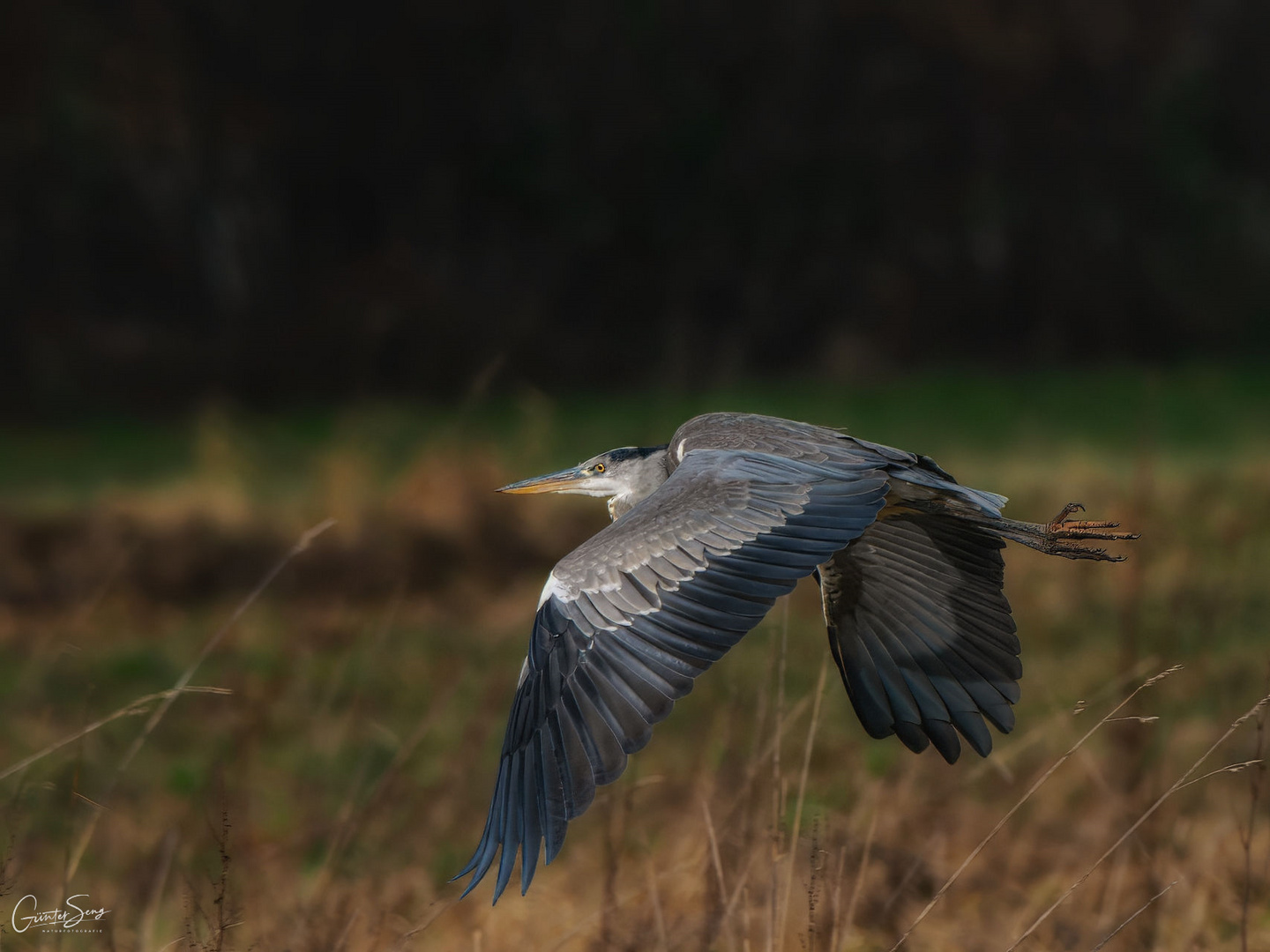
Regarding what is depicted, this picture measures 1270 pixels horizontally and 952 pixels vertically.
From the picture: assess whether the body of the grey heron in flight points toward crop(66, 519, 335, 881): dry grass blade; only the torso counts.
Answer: yes

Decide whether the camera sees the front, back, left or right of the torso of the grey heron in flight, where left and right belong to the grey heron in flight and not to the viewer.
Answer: left
